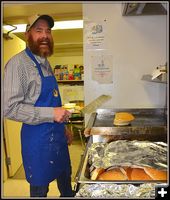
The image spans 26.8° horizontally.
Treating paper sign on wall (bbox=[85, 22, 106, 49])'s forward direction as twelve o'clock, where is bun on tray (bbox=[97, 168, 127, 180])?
The bun on tray is roughly at 12 o'clock from the paper sign on wall.

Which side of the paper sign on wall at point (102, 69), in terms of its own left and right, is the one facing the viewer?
front

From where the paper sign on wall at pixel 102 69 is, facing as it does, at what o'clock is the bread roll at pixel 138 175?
The bread roll is roughly at 12 o'clock from the paper sign on wall.

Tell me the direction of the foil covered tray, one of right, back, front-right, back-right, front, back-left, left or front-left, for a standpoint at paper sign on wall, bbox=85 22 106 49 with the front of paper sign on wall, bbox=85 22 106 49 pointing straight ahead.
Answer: front

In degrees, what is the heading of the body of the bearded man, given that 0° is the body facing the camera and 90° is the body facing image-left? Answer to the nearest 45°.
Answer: approximately 315°

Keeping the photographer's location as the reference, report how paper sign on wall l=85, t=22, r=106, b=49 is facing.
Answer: facing the viewer

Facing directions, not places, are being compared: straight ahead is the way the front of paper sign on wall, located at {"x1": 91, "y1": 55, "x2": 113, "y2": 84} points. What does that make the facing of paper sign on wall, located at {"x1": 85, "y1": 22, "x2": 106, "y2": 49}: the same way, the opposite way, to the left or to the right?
the same way

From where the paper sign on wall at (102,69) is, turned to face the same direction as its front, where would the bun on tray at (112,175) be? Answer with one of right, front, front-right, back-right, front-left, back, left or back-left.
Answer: front

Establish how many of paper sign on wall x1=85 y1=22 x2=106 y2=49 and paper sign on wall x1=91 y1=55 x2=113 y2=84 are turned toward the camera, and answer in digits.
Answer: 2

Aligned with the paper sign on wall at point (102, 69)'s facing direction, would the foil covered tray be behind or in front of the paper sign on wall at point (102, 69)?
in front

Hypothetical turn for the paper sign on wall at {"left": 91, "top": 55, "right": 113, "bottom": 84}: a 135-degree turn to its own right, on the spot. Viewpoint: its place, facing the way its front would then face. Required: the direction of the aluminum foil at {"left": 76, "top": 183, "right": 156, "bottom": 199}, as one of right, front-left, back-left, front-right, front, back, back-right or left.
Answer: back-left
